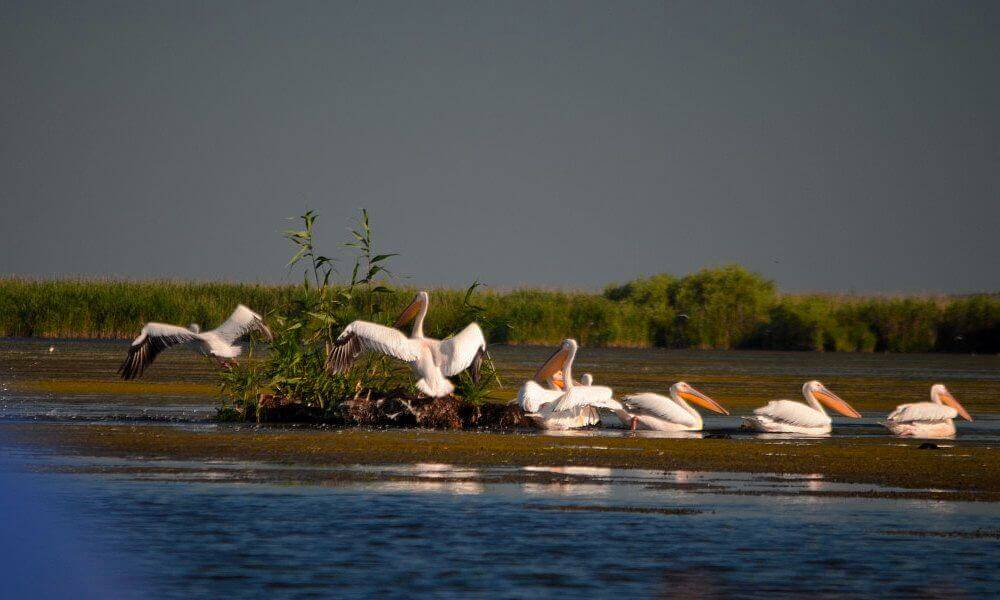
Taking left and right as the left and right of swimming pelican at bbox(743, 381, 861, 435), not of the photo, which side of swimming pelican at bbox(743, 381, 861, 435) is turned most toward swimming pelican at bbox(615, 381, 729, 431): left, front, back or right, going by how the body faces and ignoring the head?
back

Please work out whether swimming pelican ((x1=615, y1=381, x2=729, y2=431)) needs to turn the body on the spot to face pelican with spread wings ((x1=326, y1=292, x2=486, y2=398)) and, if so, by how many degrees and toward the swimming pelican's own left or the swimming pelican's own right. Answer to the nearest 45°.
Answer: approximately 180°

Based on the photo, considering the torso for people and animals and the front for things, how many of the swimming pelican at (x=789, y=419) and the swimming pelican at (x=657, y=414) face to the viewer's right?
2

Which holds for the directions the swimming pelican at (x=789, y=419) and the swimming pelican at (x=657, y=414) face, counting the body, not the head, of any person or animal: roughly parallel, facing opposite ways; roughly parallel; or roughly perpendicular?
roughly parallel

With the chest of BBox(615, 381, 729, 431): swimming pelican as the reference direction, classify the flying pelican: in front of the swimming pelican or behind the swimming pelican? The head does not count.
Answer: behind

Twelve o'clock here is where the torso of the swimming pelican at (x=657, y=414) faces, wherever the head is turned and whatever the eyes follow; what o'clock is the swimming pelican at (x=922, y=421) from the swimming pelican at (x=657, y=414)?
the swimming pelican at (x=922, y=421) is roughly at 12 o'clock from the swimming pelican at (x=657, y=414).

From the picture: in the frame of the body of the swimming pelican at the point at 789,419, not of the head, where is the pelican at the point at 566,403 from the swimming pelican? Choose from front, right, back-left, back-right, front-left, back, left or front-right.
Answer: back

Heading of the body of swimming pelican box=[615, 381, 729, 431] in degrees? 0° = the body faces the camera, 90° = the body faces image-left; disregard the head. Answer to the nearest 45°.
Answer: approximately 270°

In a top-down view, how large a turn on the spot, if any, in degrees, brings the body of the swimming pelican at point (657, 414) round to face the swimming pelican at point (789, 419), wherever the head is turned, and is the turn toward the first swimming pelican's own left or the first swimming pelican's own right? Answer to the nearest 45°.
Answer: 0° — it already faces it

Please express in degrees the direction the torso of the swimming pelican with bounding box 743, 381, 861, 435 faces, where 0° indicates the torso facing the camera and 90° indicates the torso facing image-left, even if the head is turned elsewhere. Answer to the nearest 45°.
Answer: approximately 270°

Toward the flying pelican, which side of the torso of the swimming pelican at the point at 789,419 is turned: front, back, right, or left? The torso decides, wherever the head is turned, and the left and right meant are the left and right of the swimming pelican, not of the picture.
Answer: back
